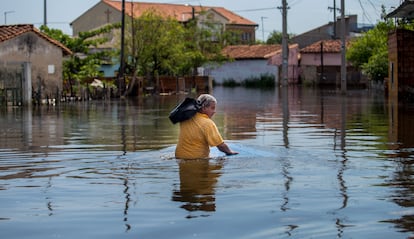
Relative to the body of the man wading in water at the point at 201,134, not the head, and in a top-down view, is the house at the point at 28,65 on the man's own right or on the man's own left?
on the man's own left

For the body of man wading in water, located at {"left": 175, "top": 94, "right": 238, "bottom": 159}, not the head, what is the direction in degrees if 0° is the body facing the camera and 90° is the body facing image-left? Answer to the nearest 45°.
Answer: approximately 225°
